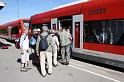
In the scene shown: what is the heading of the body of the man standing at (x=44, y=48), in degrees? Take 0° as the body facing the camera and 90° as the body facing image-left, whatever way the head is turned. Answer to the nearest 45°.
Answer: approximately 180°

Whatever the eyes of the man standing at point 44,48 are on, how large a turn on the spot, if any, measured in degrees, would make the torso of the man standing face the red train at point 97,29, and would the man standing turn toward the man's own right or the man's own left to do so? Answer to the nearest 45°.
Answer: approximately 45° to the man's own right
